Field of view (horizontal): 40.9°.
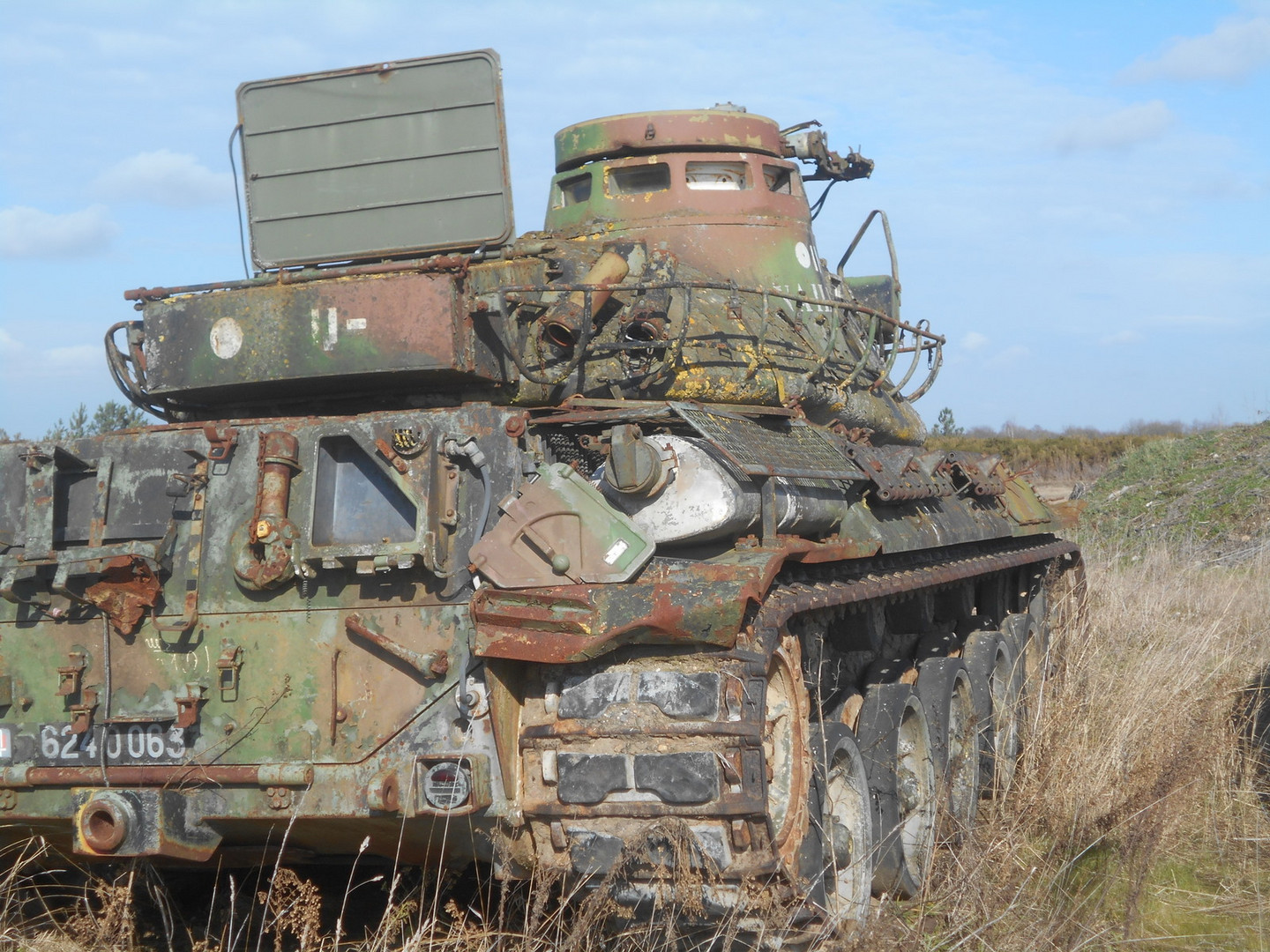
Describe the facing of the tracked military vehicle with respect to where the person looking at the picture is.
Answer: facing away from the viewer and to the right of the viewer
